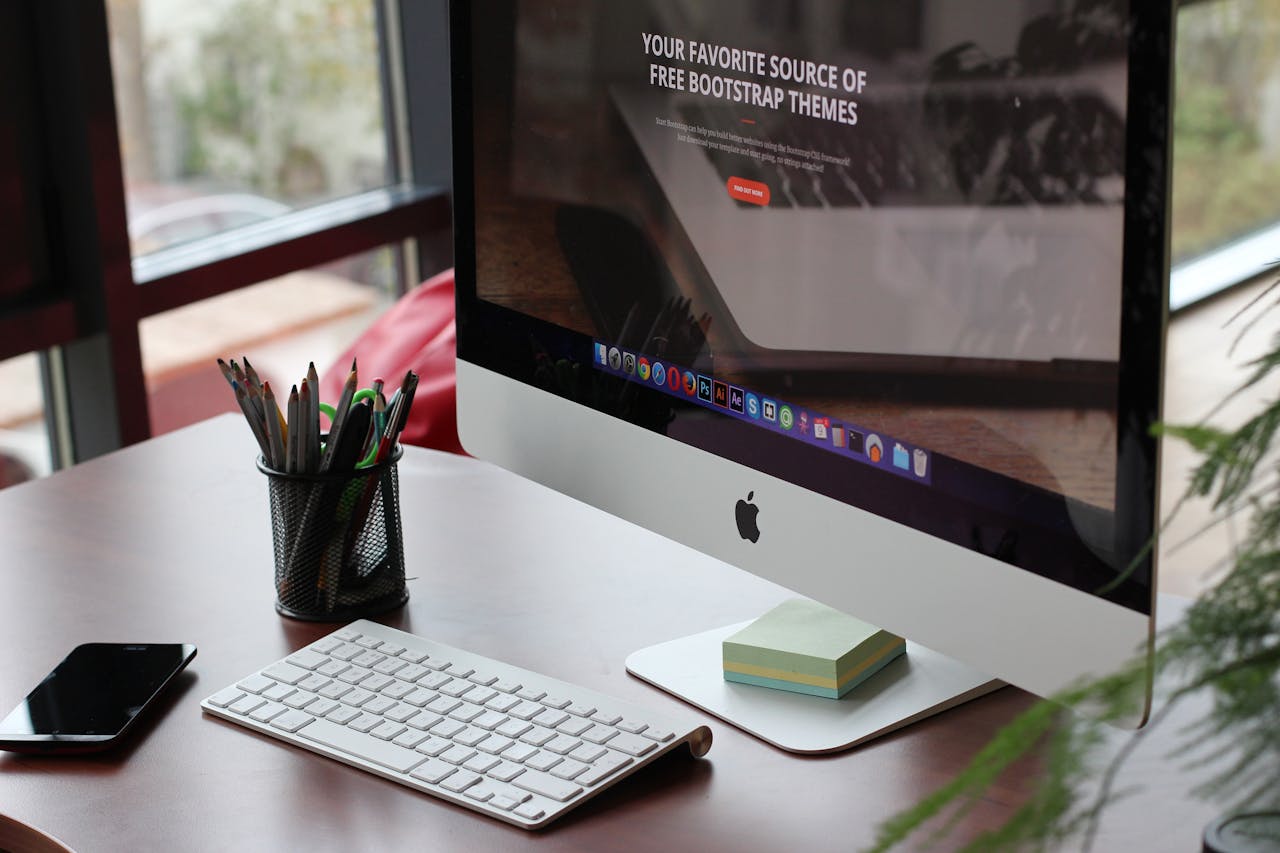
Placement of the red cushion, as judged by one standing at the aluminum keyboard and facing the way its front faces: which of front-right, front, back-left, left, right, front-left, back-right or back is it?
back-right

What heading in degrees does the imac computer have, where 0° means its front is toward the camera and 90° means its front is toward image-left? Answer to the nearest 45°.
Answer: approximately 45°

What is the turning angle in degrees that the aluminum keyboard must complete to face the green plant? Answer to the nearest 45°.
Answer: approximately 90° to its left

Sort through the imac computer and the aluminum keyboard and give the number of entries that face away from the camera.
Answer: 0

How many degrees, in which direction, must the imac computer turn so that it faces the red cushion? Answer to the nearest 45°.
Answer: approximately 90° to its right

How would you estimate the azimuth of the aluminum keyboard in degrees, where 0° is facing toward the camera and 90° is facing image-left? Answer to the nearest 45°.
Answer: approximately 45°
